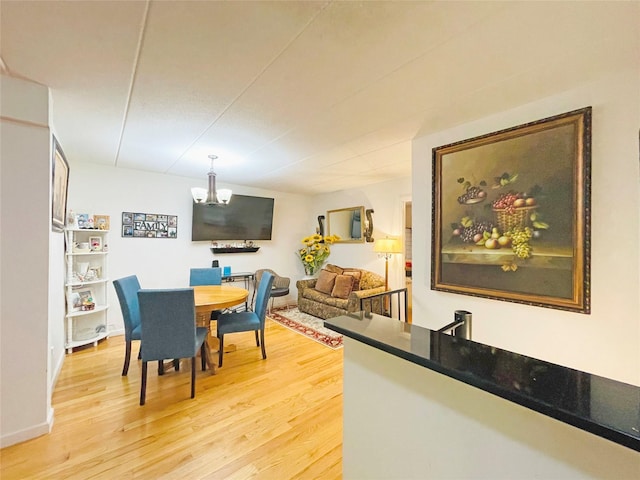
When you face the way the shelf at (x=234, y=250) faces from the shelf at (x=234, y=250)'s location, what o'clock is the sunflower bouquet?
The sunflower bouquet is roughly at 9 o'clock from the shelf.

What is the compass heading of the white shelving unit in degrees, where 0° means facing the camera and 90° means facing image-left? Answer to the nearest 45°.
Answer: approximately 315°

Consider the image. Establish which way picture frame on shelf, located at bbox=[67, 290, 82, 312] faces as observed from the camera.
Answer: facing the viewer and to the right of the viewer

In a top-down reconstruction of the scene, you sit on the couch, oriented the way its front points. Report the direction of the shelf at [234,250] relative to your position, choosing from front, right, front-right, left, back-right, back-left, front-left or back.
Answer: front-right

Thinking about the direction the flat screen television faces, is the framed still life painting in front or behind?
in front

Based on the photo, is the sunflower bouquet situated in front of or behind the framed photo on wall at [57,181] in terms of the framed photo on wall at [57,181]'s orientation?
in front

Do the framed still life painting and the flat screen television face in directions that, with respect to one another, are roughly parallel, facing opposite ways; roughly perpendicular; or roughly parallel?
roughly perpendicular

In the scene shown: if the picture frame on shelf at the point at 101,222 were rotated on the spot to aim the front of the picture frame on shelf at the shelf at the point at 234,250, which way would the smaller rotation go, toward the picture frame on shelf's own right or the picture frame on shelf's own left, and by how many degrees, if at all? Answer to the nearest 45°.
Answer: approximately 90° to the picture frame on shelf's own left

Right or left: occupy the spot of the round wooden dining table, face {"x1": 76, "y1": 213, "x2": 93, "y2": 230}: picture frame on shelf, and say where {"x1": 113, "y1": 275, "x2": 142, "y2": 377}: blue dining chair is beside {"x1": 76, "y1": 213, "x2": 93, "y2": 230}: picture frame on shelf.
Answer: left

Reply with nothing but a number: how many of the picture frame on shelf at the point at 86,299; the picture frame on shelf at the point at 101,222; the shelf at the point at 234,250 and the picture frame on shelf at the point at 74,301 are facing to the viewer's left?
0

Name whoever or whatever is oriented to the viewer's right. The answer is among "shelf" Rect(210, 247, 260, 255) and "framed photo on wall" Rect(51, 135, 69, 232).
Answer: the framed photo on wall

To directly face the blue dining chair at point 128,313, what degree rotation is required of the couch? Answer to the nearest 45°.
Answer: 0° — it already faces it

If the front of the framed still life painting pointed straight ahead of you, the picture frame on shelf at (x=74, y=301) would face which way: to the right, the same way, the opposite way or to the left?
the opposite way

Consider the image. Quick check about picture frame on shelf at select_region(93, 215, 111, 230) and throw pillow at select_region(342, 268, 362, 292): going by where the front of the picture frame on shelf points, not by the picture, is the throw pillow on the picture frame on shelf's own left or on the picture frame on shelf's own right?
on the picture frame on shelf's own left

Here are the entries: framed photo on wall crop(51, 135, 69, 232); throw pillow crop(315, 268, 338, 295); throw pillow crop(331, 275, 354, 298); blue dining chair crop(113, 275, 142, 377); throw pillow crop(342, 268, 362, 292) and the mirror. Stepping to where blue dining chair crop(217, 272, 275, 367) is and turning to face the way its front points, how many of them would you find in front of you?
2

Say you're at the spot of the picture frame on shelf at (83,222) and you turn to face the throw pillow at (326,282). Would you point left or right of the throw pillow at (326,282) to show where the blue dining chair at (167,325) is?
right

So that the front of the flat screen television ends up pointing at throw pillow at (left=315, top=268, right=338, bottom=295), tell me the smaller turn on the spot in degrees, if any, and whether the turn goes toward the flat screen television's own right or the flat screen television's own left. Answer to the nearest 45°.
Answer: approximately 90° to the flat screen television's own left
